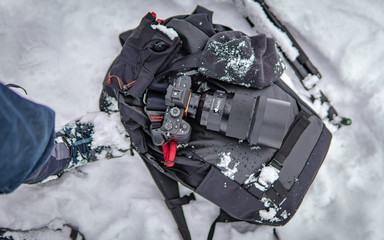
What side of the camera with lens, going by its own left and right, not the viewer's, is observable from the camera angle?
right
